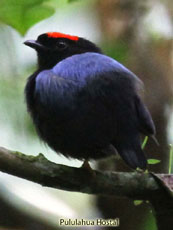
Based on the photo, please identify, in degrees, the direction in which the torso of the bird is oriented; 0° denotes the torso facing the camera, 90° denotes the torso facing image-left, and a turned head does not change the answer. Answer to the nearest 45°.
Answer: approximately 90°
